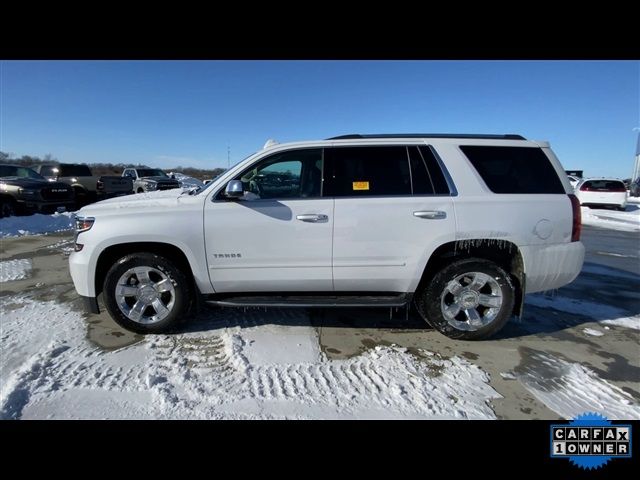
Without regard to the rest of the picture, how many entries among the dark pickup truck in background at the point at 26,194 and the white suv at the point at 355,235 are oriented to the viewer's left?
1

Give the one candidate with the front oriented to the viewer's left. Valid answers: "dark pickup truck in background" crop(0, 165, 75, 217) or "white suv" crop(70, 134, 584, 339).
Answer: the white suv

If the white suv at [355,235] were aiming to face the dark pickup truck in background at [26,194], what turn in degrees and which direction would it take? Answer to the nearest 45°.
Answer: approximately 45° to its right

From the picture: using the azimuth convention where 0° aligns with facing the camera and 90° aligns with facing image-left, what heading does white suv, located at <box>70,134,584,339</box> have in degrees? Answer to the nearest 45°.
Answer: approximately 90°

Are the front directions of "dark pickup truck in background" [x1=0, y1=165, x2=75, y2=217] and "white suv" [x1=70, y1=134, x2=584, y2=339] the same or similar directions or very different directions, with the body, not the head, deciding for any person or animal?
very different directions

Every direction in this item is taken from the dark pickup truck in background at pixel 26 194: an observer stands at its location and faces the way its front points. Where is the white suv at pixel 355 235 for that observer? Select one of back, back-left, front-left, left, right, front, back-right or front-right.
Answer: front-right
